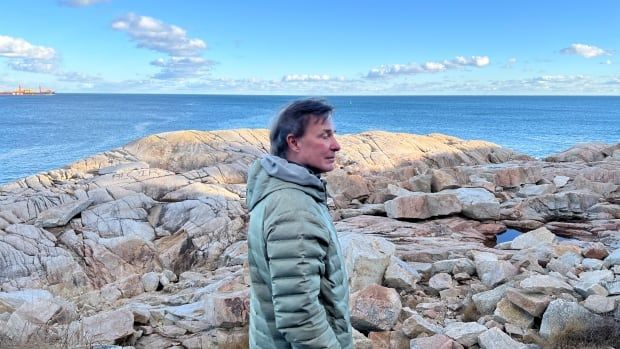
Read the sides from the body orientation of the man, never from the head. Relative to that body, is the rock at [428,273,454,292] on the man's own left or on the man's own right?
on the man's own left

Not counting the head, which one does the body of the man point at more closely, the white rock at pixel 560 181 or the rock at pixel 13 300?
the white rock

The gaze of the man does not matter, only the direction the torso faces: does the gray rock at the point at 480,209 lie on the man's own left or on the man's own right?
on the man's own left

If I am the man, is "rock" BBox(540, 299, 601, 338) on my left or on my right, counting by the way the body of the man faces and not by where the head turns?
on my left

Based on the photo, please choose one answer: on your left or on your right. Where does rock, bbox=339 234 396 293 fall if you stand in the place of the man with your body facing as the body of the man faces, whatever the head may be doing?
on your left

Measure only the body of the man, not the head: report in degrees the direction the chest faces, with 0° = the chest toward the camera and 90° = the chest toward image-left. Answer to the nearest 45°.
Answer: approximately 270°

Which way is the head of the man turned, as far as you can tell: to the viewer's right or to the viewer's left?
to the viewer's right

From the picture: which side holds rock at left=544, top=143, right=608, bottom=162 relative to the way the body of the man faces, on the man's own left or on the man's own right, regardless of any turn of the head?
on the man's own left

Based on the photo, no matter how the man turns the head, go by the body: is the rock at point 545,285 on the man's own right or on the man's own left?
on the man's own left

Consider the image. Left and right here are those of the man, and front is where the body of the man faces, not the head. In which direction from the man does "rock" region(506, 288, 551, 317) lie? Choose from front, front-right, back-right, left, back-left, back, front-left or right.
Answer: front-left

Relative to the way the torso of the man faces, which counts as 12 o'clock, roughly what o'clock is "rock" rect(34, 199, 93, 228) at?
The rock is roughly at 8 o'clock from the man.
